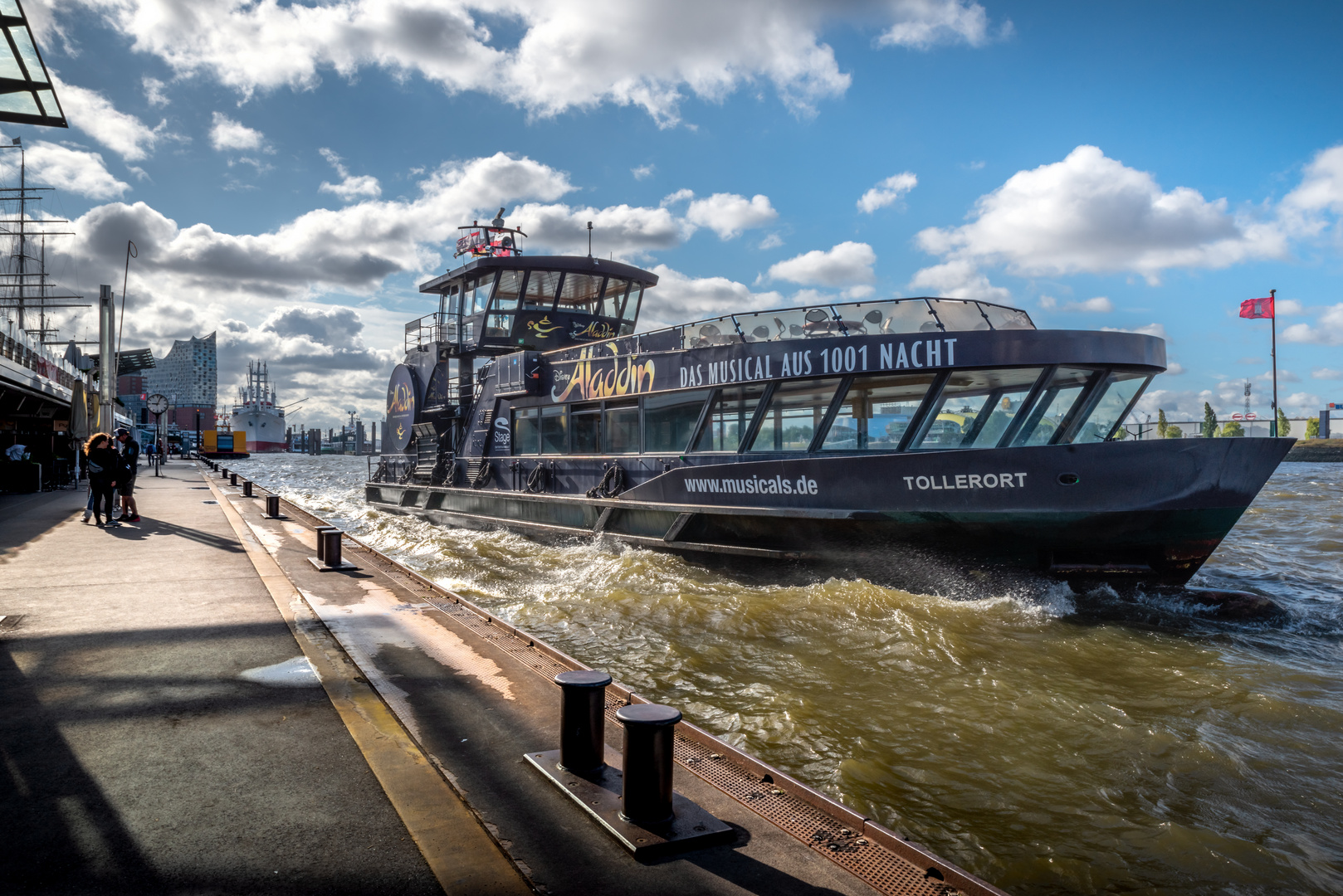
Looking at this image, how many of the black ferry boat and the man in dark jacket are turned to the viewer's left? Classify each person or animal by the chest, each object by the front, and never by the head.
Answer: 1

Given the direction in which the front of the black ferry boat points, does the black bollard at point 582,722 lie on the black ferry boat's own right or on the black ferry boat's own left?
on the black ferry boat's own right

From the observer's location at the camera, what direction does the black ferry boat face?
facing the viewer and to the right of the viewer

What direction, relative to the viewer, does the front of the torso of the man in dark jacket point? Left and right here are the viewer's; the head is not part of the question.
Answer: facing to the left of the viewer

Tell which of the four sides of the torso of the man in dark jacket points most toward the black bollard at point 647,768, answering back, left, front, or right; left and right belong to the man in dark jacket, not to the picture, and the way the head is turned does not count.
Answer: left

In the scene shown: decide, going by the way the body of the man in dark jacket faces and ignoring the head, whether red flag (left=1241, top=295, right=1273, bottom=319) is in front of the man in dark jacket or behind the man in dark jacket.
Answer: behind

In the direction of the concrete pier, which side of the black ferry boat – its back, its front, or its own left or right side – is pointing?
right

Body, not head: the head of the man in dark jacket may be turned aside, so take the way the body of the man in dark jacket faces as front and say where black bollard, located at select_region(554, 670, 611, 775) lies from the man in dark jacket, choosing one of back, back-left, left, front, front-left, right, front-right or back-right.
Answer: left

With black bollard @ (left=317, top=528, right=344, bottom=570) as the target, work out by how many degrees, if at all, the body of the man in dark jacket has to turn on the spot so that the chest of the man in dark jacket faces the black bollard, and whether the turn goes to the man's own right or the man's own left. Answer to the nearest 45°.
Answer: approximately 90° to the man's own left

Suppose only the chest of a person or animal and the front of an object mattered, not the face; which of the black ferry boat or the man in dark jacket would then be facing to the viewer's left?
the man in dark jacket
